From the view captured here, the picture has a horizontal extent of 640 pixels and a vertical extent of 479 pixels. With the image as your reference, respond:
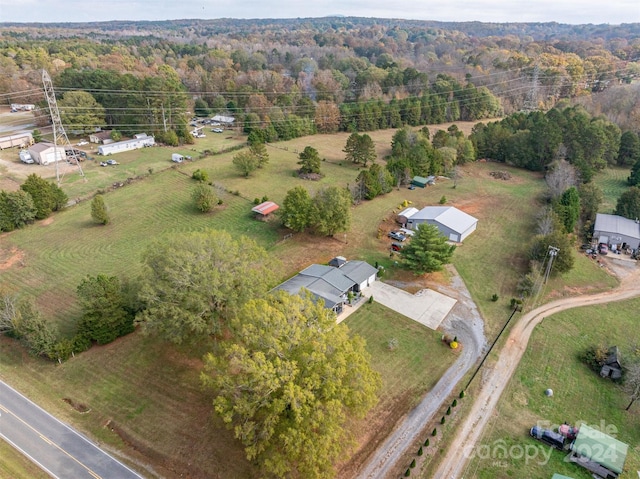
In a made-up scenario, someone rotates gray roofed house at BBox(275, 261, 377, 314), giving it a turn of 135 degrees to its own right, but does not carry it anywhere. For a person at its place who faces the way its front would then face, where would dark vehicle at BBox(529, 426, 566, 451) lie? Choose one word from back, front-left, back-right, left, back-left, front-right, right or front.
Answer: back-left

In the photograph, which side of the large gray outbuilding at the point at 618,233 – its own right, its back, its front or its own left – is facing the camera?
front

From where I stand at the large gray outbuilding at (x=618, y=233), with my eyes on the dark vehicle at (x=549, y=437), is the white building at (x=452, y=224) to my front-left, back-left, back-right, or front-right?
front-right

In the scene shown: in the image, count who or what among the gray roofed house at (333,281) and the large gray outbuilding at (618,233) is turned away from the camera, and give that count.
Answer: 0

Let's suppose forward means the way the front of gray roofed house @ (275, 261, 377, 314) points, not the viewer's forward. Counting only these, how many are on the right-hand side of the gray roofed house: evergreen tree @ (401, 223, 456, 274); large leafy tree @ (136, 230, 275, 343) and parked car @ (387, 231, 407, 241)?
1

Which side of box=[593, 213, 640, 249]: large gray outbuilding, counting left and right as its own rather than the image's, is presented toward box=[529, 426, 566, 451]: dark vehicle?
front

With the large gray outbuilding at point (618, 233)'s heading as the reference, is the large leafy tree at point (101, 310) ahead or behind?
ahead

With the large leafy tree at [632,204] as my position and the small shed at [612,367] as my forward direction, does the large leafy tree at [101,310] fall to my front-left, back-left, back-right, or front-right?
front-right

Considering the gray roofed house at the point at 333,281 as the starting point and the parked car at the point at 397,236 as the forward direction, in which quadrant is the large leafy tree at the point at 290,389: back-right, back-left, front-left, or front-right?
back-right

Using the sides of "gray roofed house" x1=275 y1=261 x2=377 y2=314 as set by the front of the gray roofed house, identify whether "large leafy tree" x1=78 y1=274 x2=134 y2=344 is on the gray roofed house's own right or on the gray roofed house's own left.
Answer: on the gray roofed house's own right

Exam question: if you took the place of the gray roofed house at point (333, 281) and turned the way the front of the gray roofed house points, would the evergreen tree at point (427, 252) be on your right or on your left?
on your left

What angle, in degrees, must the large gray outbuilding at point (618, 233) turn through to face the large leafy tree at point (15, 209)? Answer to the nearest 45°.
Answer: approximately 45° to its right

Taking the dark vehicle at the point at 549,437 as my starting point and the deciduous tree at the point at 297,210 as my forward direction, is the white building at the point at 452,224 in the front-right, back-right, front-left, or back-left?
front-right

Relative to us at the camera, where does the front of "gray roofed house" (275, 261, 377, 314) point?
facing the viewer and to the right of the viewer
